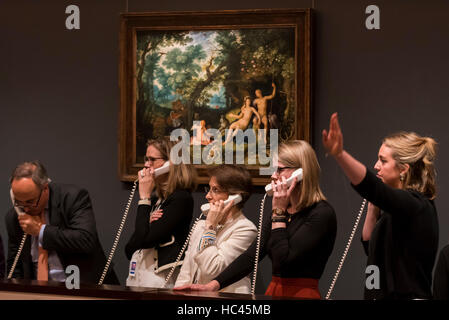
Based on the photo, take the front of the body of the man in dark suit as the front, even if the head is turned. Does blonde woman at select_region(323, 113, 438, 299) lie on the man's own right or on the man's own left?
on the man's own left

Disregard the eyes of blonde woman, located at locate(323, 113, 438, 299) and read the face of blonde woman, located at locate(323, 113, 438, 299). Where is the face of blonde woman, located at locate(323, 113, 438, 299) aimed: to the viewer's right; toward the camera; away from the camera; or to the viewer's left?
to the viewer's left

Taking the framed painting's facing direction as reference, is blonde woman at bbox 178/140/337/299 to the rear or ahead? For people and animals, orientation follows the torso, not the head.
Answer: ahead

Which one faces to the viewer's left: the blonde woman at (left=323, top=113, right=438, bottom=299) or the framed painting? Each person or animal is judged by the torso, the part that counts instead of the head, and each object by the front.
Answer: the blonde woman

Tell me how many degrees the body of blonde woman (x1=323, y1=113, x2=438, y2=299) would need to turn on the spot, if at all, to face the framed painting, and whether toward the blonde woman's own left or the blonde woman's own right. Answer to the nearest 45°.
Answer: approximately 45° to the blonde woman's own right

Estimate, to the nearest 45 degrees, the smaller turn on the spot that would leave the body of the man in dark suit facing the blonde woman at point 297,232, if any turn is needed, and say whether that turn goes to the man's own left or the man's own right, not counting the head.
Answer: approximately 90° to the man's own left

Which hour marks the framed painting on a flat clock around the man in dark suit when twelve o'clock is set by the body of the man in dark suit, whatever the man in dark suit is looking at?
The framed painting is roughly at 6 o'clock from the man in dark suit.

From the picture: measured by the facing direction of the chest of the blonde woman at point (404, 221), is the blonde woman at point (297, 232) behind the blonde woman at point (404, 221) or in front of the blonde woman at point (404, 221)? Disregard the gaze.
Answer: in front

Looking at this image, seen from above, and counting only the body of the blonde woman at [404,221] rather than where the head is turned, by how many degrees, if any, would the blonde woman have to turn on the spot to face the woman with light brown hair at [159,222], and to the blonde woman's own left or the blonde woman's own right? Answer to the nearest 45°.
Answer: approximately 45° to the blonde woman's own right

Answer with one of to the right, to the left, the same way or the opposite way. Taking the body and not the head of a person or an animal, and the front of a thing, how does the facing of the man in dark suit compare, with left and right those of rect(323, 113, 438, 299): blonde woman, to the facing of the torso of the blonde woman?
to the left

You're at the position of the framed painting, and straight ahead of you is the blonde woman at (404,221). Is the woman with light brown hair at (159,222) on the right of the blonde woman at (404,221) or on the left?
right

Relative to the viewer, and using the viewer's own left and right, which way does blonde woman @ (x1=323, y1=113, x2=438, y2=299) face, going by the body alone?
facing to the left of the viewer

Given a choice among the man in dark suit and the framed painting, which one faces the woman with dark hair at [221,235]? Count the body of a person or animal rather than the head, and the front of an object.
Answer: the framed painting

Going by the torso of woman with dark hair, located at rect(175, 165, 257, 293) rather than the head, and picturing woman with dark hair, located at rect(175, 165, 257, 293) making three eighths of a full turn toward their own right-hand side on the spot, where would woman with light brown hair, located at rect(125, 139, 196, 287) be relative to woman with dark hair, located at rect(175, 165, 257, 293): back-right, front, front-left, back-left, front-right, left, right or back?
front-left

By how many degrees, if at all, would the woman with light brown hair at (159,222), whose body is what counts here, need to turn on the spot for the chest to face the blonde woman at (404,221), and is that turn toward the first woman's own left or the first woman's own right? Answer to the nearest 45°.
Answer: approximately 90° to the first woman's own left

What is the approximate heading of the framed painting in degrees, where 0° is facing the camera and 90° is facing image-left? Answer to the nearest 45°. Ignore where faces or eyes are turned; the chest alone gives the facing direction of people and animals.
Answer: approximately 0°
